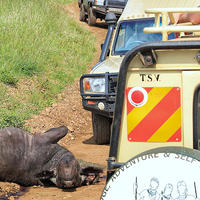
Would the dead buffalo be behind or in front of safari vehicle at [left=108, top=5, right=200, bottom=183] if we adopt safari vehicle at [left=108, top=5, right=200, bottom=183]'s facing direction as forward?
in front

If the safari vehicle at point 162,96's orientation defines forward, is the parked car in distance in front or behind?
in front

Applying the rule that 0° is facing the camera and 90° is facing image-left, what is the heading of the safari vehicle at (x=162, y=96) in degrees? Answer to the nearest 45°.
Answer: approximately 180°
